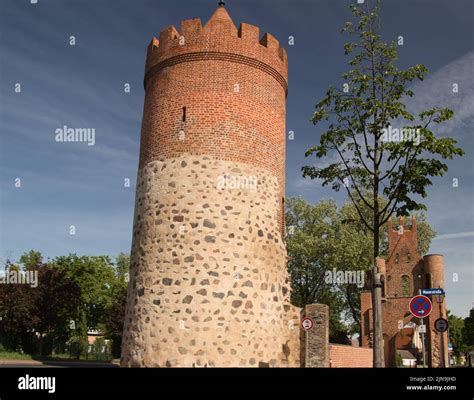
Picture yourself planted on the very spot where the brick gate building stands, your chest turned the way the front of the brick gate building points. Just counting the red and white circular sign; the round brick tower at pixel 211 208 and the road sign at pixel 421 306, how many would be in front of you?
3

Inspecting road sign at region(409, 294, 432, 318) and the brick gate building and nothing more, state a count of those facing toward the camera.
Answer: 2

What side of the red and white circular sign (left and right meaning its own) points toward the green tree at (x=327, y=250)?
back

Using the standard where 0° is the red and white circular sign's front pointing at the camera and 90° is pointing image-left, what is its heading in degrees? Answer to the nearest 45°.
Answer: approximately 0°

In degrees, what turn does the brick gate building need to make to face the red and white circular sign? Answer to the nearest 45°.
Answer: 0° — it already faces it

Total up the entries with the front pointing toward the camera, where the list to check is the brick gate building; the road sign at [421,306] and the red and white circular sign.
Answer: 3
